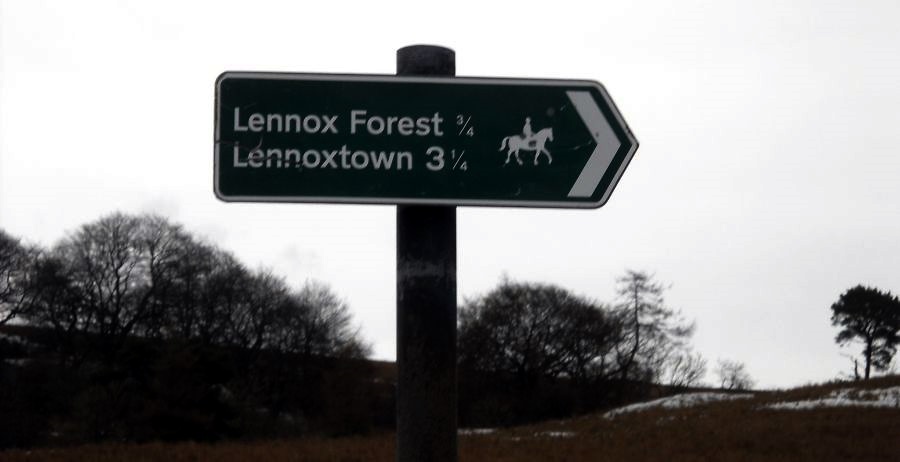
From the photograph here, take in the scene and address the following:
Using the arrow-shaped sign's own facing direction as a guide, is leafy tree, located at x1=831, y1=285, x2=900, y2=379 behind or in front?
behind

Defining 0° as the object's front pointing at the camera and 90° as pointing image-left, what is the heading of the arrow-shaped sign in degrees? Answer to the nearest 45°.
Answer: approximately 0°
